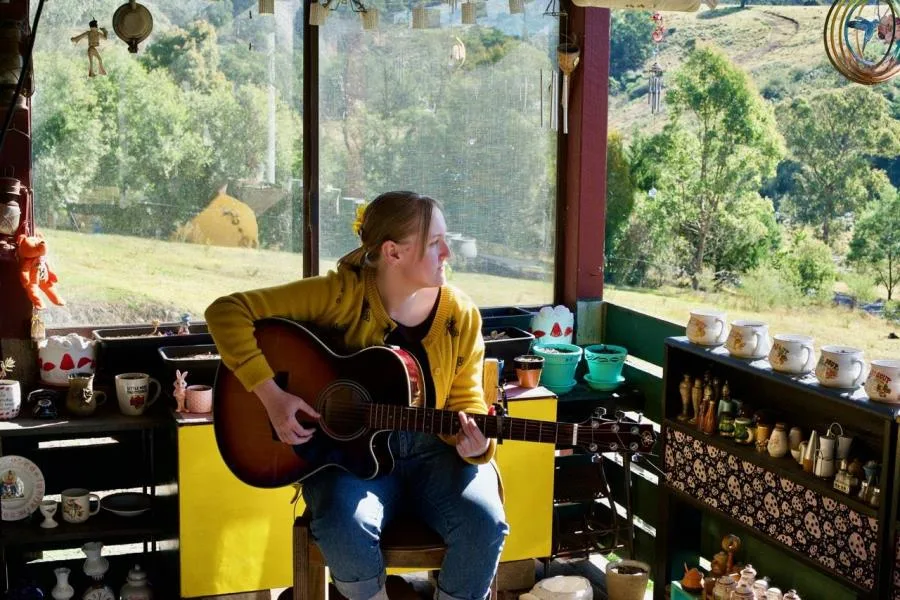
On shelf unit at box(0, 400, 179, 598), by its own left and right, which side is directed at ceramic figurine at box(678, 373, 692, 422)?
left

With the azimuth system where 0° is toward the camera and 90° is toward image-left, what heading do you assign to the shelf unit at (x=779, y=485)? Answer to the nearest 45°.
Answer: approximately 45°

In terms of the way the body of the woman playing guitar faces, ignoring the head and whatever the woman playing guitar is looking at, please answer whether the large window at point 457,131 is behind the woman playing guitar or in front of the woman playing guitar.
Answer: behind

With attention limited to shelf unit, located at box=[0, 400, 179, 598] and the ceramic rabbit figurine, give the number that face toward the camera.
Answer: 2

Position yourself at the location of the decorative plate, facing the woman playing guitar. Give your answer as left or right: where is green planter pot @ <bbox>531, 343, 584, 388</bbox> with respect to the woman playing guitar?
left

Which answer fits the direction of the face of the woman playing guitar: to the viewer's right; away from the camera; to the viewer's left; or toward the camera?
to the viewer's right

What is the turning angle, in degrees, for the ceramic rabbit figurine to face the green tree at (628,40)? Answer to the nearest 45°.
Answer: approximately 135° to its left

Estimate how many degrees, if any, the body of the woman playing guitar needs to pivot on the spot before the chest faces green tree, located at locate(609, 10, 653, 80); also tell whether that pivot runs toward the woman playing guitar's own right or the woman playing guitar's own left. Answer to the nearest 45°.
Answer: approximately 135° to the woman playing guitar's own left

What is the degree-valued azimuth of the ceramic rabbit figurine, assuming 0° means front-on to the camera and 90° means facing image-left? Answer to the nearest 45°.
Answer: approximately 0°

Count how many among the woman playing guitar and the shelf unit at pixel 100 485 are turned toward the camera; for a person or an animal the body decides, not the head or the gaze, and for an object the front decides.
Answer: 2

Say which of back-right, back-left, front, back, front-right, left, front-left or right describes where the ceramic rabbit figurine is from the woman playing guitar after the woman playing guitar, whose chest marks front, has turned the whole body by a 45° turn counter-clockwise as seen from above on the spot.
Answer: back

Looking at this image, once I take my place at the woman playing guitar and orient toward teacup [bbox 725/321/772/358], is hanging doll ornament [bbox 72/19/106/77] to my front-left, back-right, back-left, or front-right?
back-left

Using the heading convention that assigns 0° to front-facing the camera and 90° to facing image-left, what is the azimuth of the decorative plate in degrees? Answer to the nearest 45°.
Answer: approximately 0°
